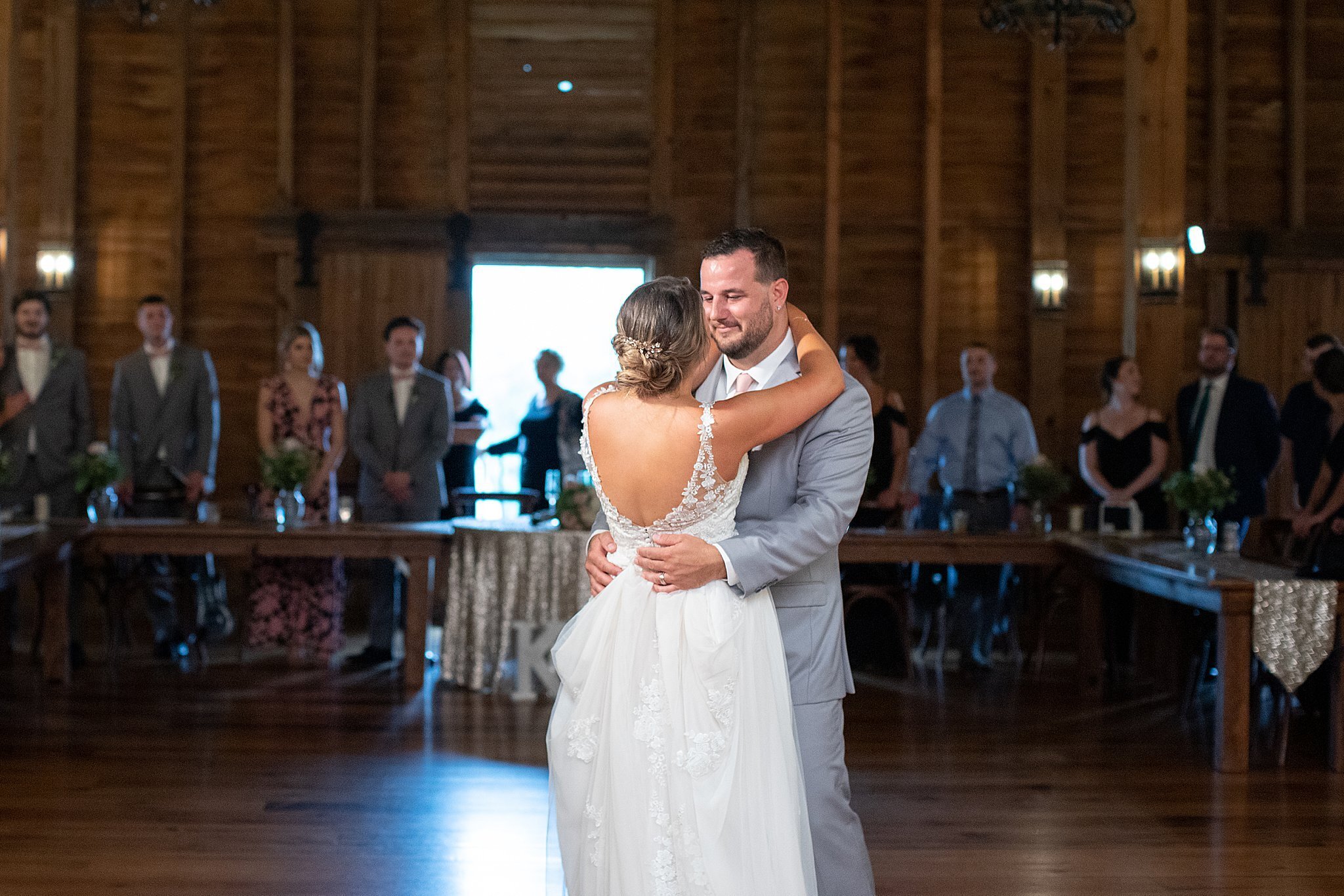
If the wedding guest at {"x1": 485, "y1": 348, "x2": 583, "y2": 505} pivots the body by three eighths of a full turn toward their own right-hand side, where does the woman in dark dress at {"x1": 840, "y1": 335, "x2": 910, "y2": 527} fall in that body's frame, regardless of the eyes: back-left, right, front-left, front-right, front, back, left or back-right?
back-right

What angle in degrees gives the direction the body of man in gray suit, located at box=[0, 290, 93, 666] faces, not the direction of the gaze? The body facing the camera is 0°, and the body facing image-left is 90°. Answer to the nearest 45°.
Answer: approximately 0°

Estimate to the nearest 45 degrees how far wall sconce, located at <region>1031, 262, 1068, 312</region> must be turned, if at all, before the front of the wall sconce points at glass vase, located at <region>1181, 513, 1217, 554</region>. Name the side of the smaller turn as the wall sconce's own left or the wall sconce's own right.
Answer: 0° — it already faces it

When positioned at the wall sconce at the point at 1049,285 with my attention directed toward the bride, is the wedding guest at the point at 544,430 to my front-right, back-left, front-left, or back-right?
front-right

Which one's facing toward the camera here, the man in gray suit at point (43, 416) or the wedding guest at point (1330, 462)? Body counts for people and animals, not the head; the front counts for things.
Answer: the man in gray suit

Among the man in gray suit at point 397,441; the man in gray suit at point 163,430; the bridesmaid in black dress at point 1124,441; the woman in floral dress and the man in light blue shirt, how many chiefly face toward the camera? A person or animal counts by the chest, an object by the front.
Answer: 5

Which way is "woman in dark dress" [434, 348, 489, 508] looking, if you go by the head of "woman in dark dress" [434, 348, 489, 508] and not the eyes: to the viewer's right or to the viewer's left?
to the viewer's right

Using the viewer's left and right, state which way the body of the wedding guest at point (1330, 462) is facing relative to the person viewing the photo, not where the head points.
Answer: facing to the left of the viewer

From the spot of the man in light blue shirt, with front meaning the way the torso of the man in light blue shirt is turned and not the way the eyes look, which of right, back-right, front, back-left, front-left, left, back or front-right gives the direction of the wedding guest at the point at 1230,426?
left

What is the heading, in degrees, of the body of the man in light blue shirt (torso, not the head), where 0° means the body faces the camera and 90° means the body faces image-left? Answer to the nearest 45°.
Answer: approximately 0°

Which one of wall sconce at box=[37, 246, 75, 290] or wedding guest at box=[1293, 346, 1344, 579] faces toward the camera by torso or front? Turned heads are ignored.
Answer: the wall sconce

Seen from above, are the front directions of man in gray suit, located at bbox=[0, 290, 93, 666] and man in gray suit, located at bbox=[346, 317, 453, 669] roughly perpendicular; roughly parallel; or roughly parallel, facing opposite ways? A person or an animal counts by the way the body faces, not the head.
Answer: roughly parallel

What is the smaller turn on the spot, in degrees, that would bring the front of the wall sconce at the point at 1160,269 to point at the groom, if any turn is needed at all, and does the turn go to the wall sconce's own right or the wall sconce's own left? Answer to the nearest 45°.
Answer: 0° — it already faces them

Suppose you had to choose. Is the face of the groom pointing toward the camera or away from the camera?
toward the camera

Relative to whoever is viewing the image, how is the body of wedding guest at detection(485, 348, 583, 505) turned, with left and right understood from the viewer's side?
facing the viewer and to the left of the viewer

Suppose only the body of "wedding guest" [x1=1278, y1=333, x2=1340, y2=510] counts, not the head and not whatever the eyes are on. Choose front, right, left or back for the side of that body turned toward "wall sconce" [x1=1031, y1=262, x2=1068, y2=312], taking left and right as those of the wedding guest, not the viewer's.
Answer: right
